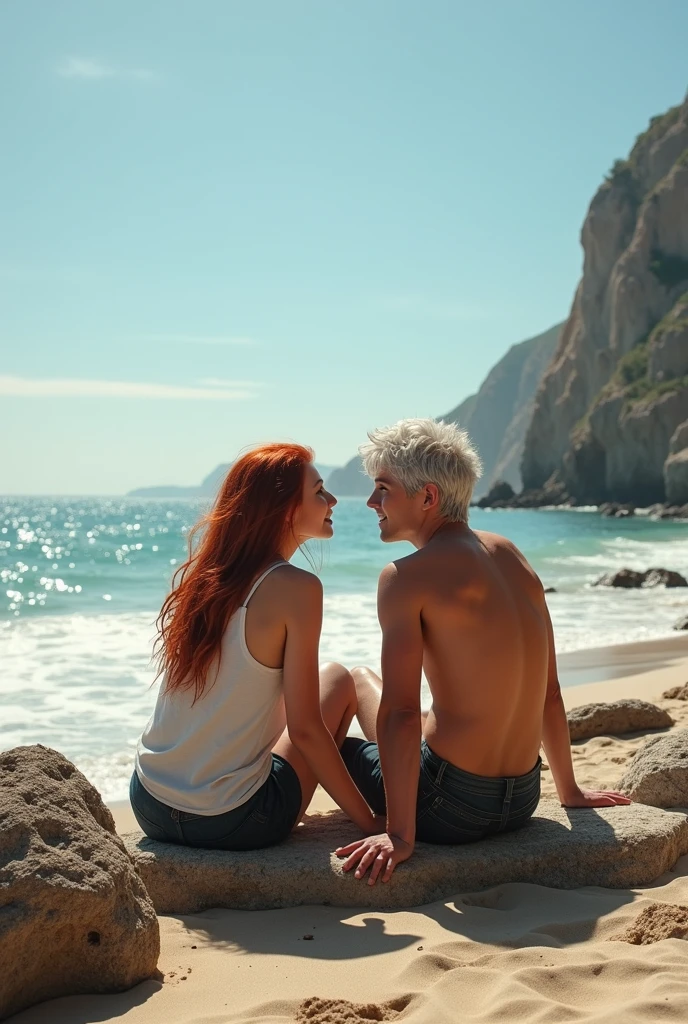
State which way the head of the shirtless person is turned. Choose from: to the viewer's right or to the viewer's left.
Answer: to the viewer's left

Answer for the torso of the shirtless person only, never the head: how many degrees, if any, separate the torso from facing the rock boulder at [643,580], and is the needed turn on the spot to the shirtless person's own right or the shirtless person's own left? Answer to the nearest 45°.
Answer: approximately 45° to the shirtless person's own right

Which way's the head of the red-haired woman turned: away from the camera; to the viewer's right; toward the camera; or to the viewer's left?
to the viewer's right

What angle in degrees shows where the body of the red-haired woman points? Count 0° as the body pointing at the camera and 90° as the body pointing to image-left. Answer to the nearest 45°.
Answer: approximately 225°

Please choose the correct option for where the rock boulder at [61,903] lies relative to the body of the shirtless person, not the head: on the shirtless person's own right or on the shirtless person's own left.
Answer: on the shirtless person's own left

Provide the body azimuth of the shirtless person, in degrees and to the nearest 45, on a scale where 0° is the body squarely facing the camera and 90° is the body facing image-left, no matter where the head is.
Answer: approximately 135°

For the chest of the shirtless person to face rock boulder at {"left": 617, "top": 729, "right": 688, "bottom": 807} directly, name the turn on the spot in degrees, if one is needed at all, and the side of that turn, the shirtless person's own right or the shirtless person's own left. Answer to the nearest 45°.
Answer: approximately 90° to the shirtless person's own right

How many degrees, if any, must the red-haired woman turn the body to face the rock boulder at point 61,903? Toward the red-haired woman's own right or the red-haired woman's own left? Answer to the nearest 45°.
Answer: approximately 180°

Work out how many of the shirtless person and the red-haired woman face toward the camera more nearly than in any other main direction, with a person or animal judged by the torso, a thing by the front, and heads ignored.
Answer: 0

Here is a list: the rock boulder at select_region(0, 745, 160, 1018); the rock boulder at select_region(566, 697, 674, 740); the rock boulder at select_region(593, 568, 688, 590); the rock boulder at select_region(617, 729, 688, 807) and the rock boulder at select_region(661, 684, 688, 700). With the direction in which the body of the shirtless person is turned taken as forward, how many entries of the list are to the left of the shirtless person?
1
